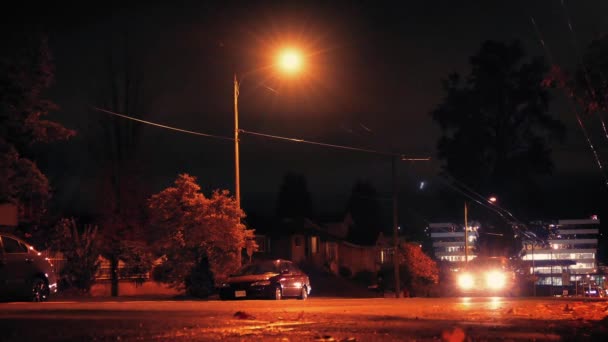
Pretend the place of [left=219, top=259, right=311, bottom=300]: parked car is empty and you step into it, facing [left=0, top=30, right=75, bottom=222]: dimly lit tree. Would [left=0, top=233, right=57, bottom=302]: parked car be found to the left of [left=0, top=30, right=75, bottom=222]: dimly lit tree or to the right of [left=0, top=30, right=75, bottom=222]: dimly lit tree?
left

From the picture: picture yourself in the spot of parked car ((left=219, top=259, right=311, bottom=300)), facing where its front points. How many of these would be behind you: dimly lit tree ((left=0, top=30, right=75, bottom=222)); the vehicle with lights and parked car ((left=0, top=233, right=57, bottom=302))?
1

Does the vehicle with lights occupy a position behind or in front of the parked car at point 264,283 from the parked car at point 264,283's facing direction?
behind

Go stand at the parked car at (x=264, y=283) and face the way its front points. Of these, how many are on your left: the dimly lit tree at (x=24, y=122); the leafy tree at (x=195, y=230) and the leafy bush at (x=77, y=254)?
0

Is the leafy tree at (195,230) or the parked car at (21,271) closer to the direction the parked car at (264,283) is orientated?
the parked car

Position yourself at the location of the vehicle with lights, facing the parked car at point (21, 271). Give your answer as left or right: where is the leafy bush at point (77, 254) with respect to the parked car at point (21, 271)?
right

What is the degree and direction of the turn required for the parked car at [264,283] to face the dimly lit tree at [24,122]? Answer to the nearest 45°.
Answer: approximately 45° to its right

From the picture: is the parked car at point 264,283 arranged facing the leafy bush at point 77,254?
no

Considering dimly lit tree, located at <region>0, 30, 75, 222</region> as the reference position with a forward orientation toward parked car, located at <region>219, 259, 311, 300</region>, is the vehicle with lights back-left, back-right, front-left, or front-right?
front-left

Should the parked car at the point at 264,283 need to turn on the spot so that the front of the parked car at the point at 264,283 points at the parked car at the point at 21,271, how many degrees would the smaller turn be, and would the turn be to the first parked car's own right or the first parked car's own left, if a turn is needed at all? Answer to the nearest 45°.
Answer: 0° — it already faces it

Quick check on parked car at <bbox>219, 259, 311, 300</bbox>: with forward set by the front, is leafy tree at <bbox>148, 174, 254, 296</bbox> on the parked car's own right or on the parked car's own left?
on the parked car's own right

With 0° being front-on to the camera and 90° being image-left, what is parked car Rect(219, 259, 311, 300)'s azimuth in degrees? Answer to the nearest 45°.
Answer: approximately 45°

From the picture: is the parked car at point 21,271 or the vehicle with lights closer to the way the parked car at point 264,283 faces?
the parked car
